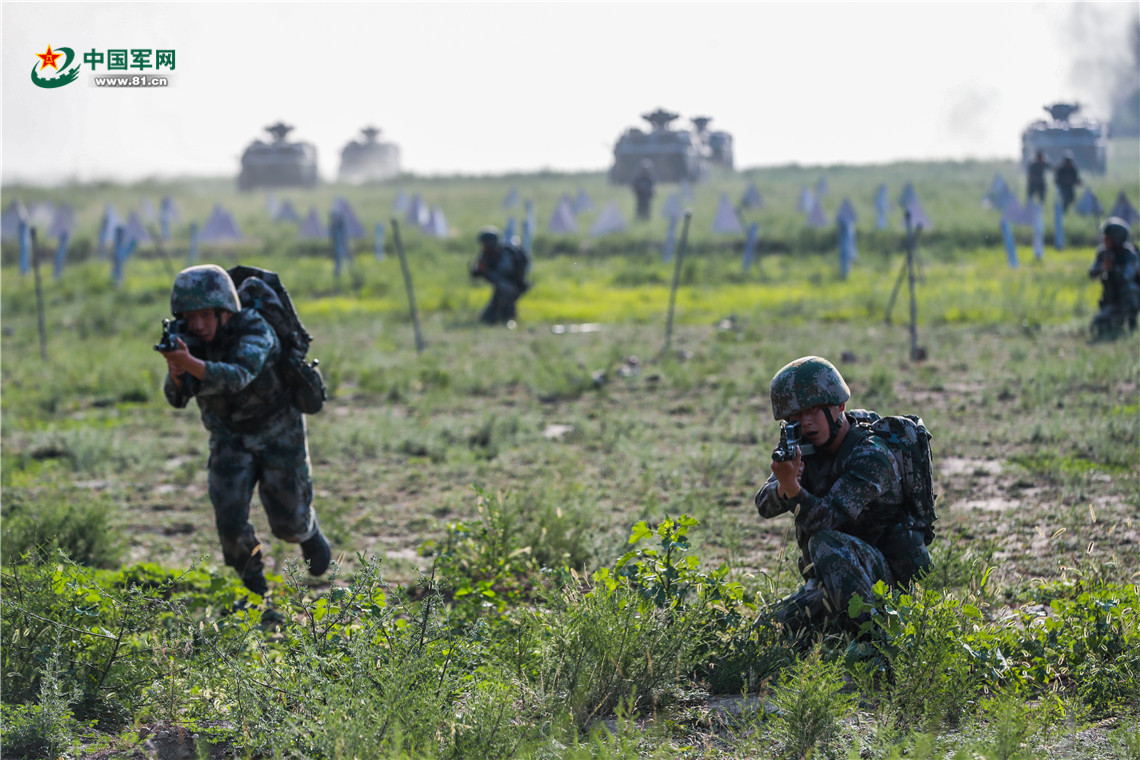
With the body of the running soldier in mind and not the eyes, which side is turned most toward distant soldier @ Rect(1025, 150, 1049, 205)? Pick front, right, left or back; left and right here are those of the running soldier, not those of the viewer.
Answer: back

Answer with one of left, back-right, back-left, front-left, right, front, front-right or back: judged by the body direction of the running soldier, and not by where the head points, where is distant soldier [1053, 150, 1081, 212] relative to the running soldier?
back

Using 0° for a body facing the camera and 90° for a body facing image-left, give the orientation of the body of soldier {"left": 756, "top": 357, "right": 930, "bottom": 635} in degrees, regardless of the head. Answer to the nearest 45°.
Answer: approximately 45°

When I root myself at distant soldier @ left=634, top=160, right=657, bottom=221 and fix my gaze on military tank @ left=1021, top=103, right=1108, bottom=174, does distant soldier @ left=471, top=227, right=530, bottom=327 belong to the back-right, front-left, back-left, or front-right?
back-right

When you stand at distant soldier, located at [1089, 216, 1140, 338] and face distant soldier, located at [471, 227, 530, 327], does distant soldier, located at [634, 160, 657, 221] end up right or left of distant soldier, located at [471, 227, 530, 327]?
right

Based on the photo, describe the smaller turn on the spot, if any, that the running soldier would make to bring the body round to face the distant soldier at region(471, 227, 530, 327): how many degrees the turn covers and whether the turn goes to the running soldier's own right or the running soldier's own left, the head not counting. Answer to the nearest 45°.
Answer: approximately 135° to the running soldier's own right

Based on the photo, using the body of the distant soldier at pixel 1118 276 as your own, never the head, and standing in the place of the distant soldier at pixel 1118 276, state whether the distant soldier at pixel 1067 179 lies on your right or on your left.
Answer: on your right

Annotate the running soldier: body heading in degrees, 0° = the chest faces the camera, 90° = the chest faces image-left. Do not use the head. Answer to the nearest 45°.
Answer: approximately 45°

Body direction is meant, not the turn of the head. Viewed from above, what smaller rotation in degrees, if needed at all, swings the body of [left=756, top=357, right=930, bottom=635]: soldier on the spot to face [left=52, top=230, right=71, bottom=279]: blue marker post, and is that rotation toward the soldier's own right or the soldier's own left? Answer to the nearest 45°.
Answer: approximately 90° to the soldier's own right

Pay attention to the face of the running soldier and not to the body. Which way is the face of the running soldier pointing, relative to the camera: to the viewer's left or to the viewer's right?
to the viewer's left
